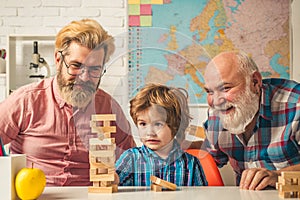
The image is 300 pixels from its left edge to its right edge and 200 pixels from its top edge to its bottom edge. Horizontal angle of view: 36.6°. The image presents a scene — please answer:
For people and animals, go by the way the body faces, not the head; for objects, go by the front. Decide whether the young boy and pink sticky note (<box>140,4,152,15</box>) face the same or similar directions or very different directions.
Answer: same or similar directions

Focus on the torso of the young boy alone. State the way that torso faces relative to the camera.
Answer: toward the camera

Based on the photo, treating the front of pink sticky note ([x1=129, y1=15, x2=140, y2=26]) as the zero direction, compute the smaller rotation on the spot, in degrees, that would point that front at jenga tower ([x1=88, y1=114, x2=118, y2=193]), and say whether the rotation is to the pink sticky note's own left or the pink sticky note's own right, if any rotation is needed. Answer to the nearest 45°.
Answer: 0° — it already faces it

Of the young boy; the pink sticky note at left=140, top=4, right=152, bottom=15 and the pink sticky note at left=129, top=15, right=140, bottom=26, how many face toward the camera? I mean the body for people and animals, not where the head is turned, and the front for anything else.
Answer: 3

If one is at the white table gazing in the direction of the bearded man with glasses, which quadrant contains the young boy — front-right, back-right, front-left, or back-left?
front-right

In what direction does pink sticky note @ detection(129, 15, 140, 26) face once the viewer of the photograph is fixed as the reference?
facing the viewer

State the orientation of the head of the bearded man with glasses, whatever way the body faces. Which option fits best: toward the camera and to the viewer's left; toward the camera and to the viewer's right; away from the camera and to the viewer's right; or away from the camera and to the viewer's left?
toward the camera and to the viewer's right

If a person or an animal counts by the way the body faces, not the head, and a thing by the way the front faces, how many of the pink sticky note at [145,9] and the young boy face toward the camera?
2

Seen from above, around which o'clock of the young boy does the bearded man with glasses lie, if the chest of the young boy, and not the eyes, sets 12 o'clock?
The bearded man with glasses is roughly at 4 o'clock from the young boy.

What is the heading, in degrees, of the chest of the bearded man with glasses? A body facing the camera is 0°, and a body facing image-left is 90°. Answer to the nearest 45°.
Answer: approximately 315°
